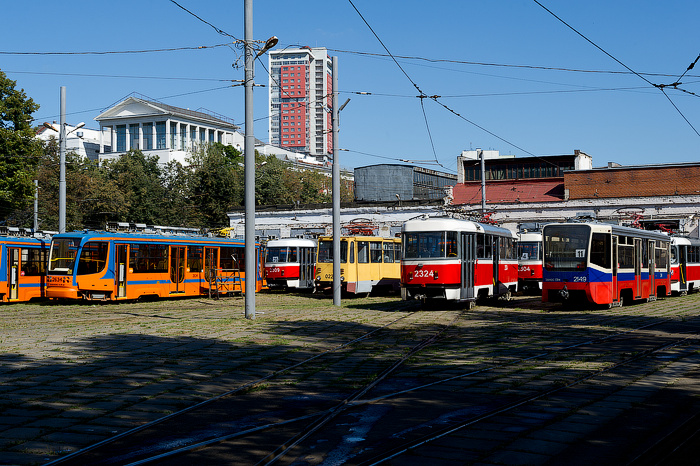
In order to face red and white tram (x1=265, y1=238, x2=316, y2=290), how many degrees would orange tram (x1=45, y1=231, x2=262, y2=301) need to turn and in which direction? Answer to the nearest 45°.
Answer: approximately 180°

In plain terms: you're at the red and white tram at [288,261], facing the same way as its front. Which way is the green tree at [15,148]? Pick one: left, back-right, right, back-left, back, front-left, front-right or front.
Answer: front-right

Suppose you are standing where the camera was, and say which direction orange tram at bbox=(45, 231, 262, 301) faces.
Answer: facing the viewer and to the left of the viewer

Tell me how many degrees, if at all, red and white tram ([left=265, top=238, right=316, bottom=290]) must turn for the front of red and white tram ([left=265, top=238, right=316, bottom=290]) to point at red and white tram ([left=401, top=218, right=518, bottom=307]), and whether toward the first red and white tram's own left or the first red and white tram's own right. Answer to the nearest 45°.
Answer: approximately 45° to the first red and white tram's own left

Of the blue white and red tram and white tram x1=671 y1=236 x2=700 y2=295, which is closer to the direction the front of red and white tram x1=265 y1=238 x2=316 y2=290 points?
the blue white and red tram

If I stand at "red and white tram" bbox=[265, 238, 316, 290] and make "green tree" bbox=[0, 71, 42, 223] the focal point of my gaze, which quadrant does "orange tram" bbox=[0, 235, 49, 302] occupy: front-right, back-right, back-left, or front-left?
front-left

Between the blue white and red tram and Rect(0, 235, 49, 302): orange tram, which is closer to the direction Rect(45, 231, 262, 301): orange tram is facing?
the orange tram

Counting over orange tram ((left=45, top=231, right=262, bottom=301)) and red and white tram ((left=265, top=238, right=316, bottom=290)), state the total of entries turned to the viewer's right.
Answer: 0

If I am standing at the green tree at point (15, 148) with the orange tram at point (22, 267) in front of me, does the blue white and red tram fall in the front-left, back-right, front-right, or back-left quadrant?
front-left

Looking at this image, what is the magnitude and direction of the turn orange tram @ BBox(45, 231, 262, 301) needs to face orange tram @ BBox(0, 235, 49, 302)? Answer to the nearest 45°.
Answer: approximately 45° to its right

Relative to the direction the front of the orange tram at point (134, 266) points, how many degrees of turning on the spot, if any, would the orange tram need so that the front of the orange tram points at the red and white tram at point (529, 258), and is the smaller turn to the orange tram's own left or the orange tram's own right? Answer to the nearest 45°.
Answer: approximately 135° to the orange tram's own left

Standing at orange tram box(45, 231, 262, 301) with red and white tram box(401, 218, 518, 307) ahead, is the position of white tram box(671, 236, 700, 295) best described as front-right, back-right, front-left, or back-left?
front-left

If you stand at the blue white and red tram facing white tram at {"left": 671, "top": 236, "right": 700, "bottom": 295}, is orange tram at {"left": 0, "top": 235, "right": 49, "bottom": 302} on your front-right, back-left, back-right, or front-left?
back-left
